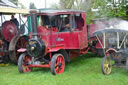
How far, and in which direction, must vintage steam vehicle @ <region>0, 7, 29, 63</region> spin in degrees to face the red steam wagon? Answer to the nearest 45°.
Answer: approximately 90° to its left

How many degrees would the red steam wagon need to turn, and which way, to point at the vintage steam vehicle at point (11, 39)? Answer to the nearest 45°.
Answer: approximately 90° to its right

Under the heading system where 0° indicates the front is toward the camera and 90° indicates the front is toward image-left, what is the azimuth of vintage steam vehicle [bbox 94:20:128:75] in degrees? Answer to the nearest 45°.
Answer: approximately 45°

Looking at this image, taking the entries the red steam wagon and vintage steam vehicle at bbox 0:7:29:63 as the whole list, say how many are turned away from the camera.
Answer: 0

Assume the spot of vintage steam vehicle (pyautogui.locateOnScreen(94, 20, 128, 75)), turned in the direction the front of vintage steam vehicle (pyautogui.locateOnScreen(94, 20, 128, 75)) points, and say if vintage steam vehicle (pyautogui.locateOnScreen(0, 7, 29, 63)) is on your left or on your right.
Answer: on your right

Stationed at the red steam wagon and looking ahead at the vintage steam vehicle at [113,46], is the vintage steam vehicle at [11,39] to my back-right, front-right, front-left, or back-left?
back-left
